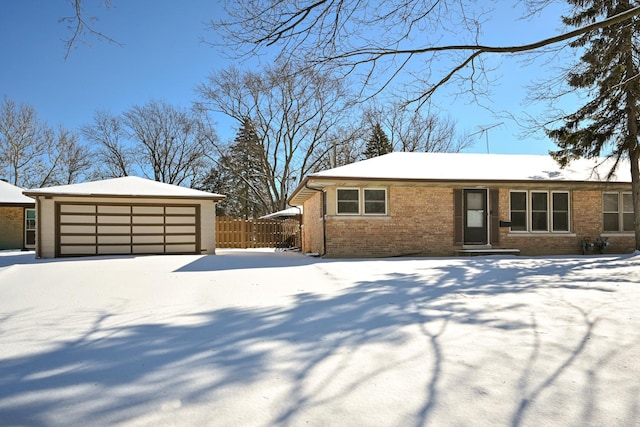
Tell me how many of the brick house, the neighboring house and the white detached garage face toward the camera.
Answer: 3

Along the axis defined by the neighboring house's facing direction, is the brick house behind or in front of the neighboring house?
in front

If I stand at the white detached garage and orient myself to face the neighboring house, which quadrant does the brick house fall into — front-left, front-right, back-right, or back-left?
back-right

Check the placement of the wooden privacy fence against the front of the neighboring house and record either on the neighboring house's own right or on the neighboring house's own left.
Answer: on the neighboring house's own left

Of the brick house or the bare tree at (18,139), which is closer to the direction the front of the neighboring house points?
the brick house

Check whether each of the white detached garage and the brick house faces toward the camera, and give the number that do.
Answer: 2

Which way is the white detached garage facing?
toward the camera

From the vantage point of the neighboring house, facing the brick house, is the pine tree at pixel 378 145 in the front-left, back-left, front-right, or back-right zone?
front-left

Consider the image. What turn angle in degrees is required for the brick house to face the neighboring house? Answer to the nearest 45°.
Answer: approximately 90° to its right

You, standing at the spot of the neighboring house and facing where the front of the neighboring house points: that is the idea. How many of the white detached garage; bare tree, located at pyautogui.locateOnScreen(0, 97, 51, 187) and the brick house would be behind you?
1

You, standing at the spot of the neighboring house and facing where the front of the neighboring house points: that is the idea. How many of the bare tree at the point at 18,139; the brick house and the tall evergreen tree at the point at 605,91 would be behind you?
1

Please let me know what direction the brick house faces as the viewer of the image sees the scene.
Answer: facing the viewer

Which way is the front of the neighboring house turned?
toward the camera

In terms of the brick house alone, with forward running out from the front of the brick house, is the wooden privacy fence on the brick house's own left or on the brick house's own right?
on the brick house's own right
